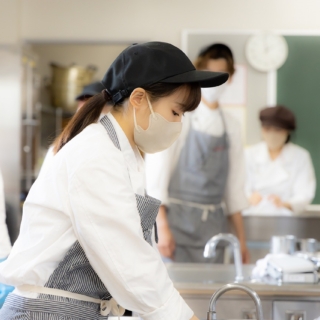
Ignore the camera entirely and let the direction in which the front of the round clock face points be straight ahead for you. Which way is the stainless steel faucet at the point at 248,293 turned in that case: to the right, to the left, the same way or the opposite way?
to the right

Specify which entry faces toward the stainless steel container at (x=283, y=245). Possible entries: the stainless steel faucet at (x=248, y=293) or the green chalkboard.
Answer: the green chalkboard

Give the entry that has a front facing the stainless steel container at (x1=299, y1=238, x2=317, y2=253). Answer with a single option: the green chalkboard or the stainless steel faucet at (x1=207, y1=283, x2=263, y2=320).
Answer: the green chalkboard

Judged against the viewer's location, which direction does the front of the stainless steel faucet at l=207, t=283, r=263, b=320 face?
facing to the left of the viewer

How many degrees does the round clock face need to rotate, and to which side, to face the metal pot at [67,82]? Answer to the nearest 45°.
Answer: approximately 90° to its right

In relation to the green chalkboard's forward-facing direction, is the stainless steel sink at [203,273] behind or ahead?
ahead

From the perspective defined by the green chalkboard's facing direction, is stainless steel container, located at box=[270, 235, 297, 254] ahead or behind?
ahead

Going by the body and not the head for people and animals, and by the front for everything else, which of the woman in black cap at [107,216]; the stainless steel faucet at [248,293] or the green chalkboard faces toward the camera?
the green chalkboard

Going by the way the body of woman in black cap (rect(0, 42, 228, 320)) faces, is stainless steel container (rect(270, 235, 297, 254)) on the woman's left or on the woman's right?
on the woman's left

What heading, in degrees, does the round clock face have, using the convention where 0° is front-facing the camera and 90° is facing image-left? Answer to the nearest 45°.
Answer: approximately 0°

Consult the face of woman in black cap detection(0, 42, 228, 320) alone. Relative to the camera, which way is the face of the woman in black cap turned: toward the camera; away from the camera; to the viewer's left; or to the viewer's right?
to the viewer's right

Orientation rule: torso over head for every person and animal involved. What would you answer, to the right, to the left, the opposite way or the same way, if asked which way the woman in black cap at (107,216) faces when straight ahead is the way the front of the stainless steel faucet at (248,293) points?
the opposite way

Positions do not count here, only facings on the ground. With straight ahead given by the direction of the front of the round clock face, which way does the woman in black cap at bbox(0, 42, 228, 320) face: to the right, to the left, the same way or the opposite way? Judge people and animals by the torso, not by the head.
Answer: to the left

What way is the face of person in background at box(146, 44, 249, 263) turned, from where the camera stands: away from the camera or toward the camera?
toward the camera
